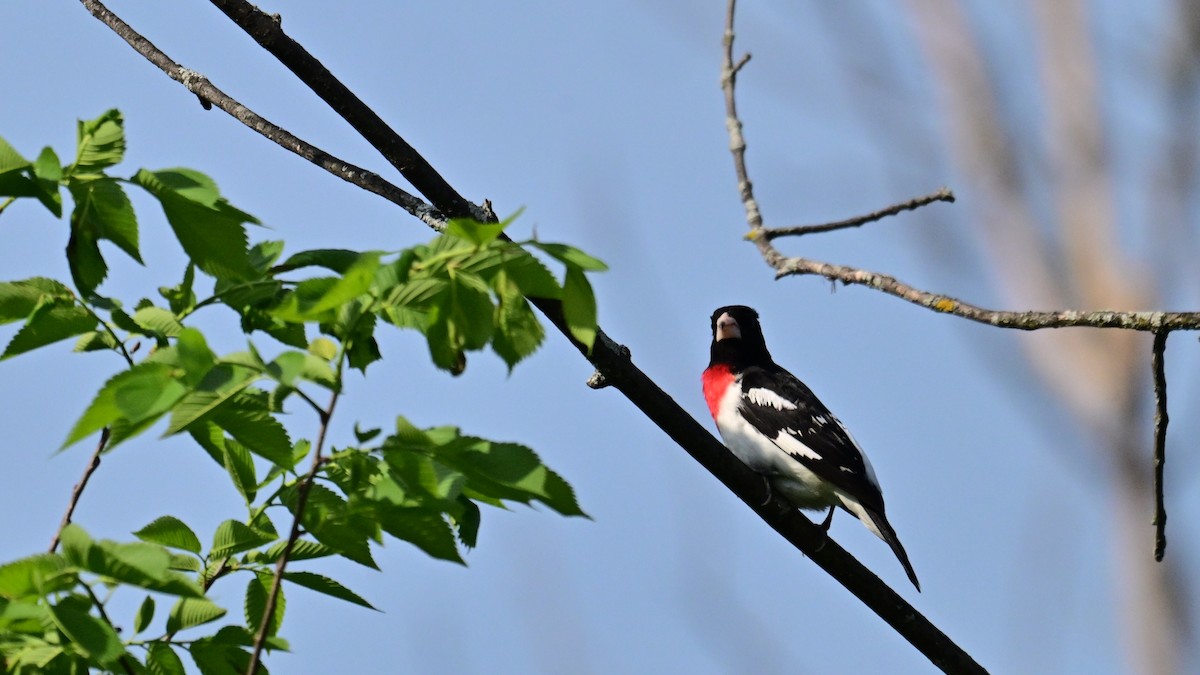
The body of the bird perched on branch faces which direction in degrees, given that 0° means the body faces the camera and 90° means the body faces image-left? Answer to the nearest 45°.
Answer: approximately 90°

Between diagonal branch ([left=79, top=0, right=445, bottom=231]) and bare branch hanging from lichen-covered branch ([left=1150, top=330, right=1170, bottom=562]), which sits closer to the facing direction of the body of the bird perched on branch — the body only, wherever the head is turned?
the diagonal branch

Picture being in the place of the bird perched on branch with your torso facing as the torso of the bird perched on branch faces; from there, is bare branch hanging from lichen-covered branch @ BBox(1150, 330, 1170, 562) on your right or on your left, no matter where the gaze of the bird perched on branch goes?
on your left
